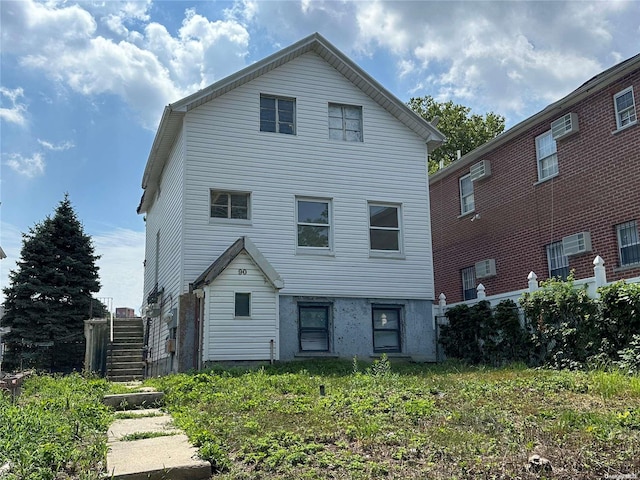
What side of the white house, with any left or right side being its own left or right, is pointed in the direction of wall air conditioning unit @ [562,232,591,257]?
left

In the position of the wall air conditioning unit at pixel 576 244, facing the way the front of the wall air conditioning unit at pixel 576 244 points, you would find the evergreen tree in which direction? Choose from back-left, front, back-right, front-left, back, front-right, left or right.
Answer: front-right

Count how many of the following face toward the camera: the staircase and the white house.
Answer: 2

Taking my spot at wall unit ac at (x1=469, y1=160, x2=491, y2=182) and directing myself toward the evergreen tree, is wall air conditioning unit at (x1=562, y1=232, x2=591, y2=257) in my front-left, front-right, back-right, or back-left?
back-left

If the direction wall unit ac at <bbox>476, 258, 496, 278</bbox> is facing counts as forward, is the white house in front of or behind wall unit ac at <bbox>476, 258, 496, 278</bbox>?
in front

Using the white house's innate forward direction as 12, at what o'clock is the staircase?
The staircase is roughly at 4 o'clock from the white house.

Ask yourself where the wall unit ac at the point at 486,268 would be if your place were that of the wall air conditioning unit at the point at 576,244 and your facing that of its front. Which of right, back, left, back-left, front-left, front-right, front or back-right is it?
right

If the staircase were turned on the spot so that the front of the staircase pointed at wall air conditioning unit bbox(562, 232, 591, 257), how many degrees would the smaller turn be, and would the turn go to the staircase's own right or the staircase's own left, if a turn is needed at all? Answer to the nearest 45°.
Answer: approximately 45° to the staircase's own left

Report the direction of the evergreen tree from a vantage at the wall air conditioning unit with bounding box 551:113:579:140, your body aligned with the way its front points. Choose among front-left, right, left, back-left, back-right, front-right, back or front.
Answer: front-right

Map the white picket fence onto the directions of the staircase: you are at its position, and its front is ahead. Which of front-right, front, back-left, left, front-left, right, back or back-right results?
front-left

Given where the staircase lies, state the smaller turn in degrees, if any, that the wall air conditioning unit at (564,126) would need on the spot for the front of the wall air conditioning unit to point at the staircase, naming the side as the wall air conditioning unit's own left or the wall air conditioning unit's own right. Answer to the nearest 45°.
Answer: approximately 45° to the wall air conditioning unit's own right

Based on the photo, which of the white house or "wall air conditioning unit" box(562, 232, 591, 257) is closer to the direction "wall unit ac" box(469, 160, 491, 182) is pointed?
the white house

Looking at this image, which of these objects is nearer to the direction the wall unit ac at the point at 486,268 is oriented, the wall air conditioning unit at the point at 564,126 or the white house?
the white house
